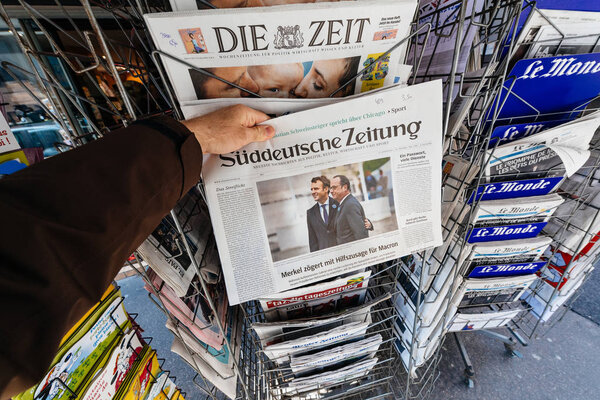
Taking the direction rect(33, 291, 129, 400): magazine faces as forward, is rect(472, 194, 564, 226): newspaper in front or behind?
in front

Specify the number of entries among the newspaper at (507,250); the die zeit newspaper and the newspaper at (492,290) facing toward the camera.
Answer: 3

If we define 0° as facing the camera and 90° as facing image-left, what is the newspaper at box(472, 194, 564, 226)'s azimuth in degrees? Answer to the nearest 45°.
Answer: approximately 0°

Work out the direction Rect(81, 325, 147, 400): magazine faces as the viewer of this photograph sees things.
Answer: facing the viewer and to the right of the viewer

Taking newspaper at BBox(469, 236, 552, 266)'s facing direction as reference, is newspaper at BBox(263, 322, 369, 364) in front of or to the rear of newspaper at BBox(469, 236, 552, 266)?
in front
